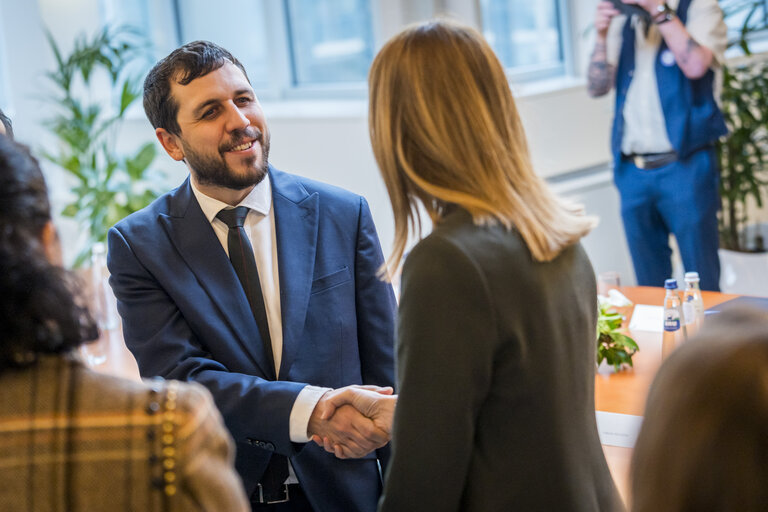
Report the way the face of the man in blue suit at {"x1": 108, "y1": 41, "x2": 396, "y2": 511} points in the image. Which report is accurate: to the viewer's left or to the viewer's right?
to the viewer's right

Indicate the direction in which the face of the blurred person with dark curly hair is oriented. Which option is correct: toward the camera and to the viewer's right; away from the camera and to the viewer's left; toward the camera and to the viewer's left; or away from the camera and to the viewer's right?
away from the camera and to the viewer's right

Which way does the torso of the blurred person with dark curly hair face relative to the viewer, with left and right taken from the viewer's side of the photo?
facing away from the viewer

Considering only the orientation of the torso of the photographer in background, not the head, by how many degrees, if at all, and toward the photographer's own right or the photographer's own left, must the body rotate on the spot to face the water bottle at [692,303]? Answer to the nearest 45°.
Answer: approximately 45° to the photographer's own left

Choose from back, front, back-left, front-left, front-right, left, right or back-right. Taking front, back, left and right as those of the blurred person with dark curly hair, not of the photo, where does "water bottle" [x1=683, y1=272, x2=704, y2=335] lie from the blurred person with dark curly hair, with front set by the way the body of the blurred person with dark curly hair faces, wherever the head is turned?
front-right

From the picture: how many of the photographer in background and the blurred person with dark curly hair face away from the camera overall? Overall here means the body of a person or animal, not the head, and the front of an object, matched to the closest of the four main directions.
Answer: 1

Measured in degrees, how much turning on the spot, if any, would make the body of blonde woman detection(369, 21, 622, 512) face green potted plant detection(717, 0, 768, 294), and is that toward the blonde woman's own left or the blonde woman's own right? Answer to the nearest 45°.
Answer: approximately 45° to the blonde woman's own right

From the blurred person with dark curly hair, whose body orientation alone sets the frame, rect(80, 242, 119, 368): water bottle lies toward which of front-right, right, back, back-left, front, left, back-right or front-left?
front

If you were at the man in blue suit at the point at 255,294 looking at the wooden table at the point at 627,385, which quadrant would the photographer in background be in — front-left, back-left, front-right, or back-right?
front-left

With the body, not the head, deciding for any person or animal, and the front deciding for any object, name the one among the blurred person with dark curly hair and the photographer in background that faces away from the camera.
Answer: the blurred person with dark curly hair

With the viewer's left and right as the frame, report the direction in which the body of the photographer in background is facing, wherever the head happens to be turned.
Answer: facing the viewer and to the left of the viewer
